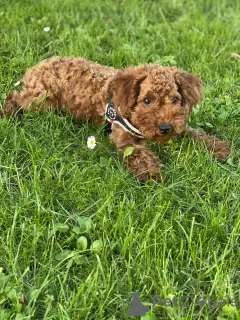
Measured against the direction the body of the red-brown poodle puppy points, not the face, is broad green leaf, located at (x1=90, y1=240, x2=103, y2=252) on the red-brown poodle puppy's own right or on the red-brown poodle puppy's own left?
on the red-brown poodle puppy's own right

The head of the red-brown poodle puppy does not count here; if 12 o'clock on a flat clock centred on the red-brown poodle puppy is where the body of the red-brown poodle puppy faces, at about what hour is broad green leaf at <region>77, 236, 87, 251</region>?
The broad green leaf is roughly at 2 o'clock from the red-brown poodle puppy.

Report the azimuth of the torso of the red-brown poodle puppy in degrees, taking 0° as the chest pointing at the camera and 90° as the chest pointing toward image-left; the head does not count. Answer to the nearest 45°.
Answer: approximately 315°

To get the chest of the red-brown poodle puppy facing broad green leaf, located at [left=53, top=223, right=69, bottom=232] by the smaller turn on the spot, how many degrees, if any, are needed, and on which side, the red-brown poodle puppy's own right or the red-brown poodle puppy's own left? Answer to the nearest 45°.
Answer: approximately 45° to the red-brown poodle puppy's own right

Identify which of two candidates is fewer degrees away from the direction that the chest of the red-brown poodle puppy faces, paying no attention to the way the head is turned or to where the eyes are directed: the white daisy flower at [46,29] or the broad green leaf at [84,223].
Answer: the broad green leaf

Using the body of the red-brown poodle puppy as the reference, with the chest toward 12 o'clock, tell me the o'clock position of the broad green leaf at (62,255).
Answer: The broad green leaf is roughly at 2 o'clock from the red-brown poodle puppy.
